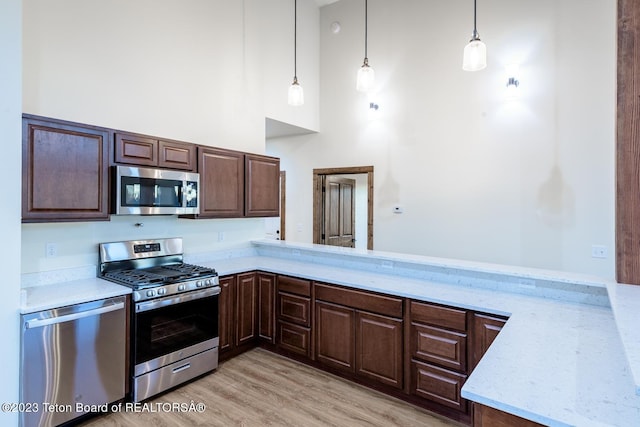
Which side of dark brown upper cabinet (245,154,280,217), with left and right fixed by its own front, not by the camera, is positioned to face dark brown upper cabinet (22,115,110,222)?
right

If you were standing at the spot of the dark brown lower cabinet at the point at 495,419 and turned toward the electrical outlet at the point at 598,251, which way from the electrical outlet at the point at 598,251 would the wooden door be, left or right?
left

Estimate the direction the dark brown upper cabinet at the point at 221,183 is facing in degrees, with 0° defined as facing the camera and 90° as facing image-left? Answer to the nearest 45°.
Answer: approximately 315°

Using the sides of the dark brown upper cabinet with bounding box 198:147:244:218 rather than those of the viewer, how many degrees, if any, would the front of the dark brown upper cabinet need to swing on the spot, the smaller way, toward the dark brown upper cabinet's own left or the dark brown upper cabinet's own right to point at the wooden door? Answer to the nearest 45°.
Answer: approximately 90° to the dark brown upper cabinet's own left

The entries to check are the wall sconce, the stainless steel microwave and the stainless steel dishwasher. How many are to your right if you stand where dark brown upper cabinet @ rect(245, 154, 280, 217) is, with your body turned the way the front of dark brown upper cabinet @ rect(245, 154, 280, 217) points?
2

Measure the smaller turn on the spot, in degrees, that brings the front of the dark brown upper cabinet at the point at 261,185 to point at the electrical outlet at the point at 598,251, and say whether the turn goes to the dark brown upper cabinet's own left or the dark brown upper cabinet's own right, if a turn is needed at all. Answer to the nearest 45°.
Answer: approximately 45° to the dark brown upper cabinet's own left

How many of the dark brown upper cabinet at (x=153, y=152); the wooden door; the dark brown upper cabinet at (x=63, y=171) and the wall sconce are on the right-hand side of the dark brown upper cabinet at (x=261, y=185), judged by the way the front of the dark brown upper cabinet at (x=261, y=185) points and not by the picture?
2

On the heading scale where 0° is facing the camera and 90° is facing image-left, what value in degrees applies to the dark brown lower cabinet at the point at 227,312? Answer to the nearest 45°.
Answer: approximately 315°

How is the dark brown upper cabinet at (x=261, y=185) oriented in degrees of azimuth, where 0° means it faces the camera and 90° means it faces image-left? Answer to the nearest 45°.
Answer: approximately 315°
